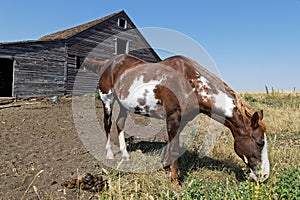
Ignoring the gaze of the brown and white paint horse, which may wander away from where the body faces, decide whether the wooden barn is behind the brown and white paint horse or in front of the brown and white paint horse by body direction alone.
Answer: behind

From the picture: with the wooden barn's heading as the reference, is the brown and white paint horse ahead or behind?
ahead

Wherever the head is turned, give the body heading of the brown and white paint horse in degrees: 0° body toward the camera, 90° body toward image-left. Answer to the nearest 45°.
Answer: approximately 315°
